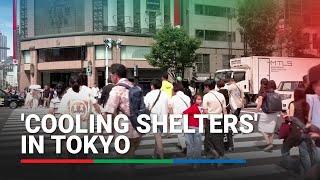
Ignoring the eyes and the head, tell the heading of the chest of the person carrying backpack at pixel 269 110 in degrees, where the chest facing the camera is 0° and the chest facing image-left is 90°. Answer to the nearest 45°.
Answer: approximately 135°

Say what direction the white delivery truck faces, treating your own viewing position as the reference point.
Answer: facing the viewer and to the left of the viewer

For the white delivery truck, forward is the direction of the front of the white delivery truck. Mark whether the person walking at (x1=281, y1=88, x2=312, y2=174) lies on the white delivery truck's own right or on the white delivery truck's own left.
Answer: on the white delivery truck's own left

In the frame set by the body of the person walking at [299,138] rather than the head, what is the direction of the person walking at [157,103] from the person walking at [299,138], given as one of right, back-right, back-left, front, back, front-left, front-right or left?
front

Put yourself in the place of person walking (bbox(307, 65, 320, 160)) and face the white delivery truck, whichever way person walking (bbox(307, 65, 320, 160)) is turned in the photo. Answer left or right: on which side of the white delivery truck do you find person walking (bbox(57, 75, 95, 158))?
left

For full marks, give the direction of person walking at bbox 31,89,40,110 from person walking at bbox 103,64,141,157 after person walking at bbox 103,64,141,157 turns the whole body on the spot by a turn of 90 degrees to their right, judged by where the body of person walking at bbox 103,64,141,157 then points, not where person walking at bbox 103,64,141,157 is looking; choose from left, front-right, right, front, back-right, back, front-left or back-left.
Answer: front

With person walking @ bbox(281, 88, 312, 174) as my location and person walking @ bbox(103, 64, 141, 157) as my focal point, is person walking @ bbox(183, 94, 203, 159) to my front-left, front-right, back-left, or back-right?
front-right

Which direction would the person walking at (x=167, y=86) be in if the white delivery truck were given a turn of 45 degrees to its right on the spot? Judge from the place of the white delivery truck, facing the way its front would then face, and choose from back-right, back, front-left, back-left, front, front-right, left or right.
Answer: left

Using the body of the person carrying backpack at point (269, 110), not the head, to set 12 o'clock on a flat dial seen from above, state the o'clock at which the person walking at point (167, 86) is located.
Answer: The person walking is roughly at 11 o'clock from the person carrying backpack.

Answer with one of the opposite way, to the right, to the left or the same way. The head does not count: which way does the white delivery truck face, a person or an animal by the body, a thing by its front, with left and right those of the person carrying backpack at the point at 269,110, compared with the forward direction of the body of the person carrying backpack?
to the left

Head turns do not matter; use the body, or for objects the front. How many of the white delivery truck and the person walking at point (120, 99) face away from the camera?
0

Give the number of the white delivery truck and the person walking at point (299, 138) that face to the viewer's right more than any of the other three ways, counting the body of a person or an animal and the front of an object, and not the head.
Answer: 0
